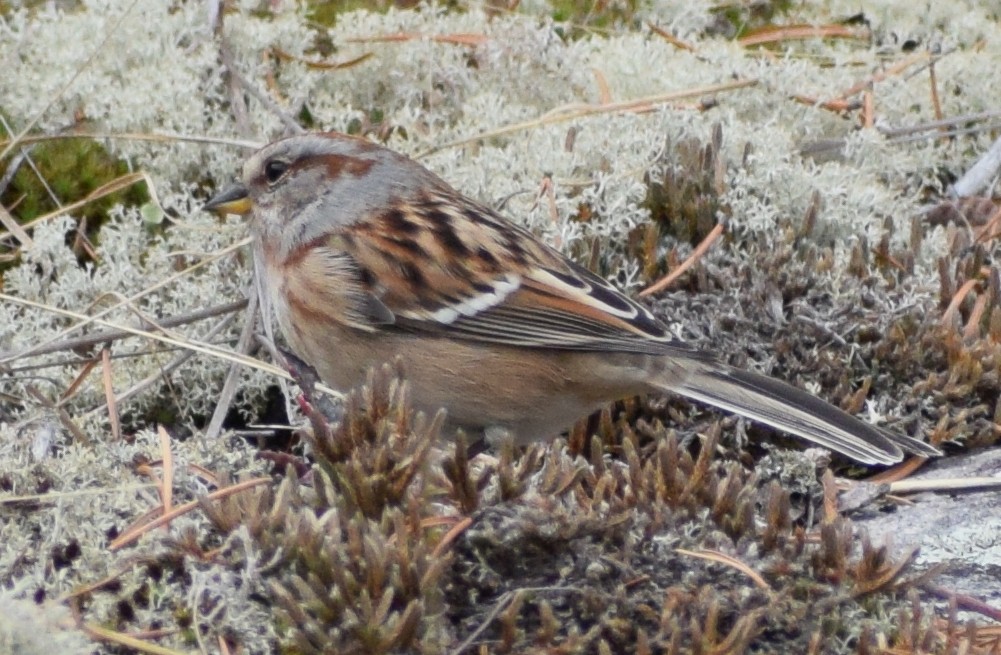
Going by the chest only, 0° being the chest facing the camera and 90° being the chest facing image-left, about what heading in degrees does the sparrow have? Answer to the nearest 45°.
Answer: approximately 90°

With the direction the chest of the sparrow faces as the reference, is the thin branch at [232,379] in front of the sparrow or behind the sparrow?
in front
